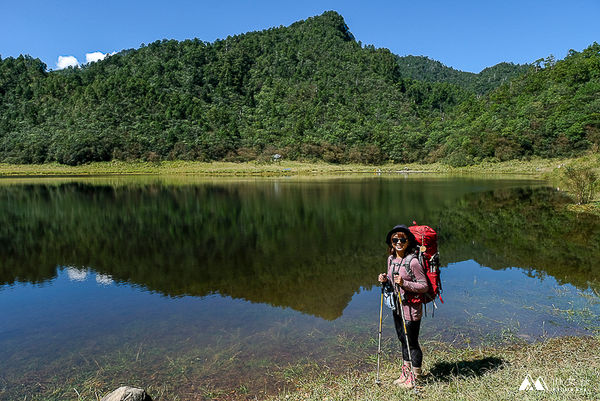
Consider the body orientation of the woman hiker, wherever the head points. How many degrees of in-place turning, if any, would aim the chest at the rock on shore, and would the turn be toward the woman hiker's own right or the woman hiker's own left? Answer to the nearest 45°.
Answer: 0° — they already face it

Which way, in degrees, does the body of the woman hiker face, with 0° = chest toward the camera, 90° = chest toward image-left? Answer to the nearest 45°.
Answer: approximately 45°

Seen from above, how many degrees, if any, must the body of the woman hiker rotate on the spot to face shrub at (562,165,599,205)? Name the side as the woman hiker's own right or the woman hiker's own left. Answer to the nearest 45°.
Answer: approximately 180°

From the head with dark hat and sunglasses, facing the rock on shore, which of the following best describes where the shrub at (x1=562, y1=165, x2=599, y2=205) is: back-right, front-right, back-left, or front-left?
back-right

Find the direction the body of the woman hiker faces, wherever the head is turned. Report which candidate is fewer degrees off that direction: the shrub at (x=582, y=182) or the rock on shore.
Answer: the rock on shore
